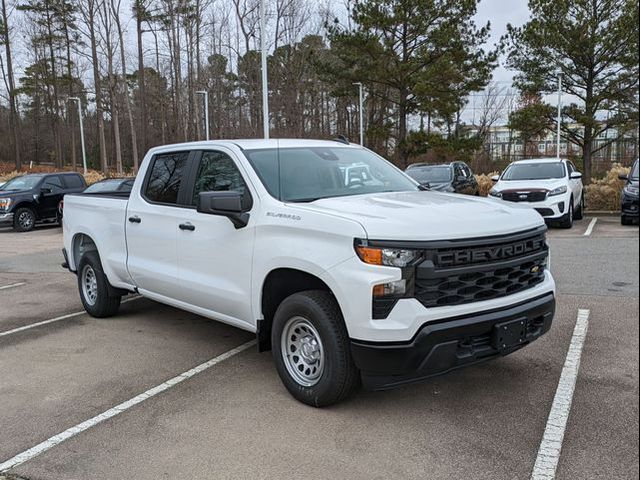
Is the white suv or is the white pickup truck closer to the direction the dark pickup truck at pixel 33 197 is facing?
the white pickup truck

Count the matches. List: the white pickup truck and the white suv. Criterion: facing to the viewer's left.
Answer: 0

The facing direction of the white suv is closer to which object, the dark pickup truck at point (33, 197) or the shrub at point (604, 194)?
the dark pickup truck

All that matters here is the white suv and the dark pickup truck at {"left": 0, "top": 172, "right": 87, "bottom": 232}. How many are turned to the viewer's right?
0

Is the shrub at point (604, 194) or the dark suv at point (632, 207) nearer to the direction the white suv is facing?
the dark suv

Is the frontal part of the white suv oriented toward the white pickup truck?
yes

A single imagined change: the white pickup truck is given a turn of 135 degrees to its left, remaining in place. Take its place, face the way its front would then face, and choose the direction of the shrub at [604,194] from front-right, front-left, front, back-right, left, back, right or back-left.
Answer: front-right

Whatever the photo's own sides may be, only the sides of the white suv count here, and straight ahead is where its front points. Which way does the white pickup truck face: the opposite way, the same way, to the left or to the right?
to the left

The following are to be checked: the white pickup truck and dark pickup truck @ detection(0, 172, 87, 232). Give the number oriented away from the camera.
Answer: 0

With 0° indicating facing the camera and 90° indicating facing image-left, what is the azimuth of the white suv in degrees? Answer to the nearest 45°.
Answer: approximately 0°
